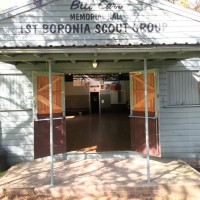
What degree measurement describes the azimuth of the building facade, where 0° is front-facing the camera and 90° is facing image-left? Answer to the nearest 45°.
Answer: approximately 0°
